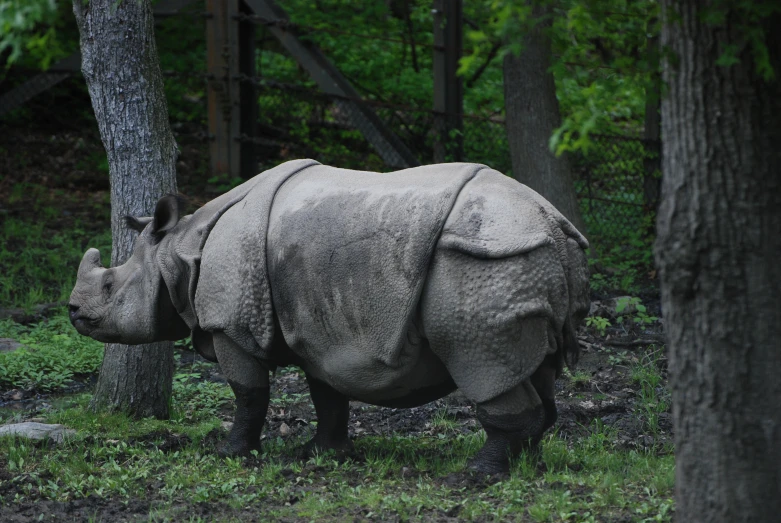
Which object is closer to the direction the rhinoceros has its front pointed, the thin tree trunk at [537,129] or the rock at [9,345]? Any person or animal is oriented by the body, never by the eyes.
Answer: the rock

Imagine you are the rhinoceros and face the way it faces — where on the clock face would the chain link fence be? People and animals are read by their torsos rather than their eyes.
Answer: The chain link fence is roughly at 3 o'clock from the rhinoceros.

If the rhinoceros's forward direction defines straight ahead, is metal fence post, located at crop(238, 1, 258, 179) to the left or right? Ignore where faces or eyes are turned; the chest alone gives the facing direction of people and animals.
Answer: on its right

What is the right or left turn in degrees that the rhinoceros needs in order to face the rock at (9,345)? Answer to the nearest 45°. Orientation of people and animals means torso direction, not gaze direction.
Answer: approximately 45° to its right

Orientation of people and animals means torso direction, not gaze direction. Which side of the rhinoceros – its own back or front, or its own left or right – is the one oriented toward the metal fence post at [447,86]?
right

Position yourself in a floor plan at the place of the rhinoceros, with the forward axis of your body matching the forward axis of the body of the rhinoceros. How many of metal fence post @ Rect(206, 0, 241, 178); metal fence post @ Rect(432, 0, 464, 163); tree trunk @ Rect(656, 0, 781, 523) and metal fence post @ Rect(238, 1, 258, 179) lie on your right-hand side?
3

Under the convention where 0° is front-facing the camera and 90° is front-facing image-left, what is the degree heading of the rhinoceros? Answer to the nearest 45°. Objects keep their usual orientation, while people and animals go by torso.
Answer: approximately 90°

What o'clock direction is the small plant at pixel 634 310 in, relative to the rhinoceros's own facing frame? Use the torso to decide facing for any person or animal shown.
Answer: The small plant is roughly at 4 o'clock from the rhinoceros.

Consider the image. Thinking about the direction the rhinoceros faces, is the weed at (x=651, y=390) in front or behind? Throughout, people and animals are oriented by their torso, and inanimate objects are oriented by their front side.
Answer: behind

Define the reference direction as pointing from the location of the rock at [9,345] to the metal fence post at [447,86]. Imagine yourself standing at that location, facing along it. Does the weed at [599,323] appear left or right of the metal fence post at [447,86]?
right

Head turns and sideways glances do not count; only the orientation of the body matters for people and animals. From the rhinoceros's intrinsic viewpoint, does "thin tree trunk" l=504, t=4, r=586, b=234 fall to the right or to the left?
on its right

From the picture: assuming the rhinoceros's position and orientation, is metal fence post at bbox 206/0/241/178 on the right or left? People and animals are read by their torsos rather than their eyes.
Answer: on its right

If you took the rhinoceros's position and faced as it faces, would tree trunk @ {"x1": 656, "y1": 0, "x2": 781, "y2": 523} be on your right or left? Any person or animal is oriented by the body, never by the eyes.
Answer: on your left
